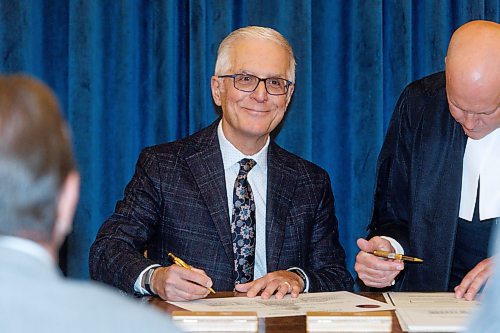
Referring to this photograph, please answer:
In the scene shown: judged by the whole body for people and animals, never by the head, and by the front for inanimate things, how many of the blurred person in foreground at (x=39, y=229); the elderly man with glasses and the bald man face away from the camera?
1

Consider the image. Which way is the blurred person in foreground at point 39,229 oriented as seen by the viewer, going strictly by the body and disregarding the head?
away from the camera

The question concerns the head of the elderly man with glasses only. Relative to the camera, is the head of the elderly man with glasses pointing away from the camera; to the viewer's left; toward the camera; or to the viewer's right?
toward the camera

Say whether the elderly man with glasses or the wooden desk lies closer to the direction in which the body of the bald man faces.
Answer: the wooden desk

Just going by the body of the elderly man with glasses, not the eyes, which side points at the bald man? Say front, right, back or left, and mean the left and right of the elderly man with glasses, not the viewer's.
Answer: left

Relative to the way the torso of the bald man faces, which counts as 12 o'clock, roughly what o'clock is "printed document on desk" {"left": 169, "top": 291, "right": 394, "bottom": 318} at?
The printed document on desk is roughly at 1 o'clock from the bald man.

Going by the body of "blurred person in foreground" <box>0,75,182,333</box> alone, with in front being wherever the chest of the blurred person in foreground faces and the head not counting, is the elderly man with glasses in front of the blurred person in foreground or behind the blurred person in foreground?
in front

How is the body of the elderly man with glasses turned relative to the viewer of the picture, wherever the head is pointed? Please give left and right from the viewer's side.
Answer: facing the viewer

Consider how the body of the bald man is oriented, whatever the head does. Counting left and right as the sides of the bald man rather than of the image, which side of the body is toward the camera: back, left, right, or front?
front

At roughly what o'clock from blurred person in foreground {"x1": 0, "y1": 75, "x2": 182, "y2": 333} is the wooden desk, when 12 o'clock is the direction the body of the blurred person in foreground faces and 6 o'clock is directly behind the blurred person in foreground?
The wooden desk is roughly at 1 o'clock from the blurred person in foreground.

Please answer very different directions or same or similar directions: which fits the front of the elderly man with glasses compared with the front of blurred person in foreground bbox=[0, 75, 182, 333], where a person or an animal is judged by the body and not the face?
very different directions

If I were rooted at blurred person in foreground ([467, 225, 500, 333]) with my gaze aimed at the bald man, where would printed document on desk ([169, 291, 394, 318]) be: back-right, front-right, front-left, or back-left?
front-left

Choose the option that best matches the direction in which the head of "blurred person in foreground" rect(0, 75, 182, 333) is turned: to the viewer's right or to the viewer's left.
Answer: to the viewer's right

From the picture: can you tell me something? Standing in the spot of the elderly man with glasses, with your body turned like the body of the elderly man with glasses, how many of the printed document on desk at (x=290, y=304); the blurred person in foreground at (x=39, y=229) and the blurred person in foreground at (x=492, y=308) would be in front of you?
3
